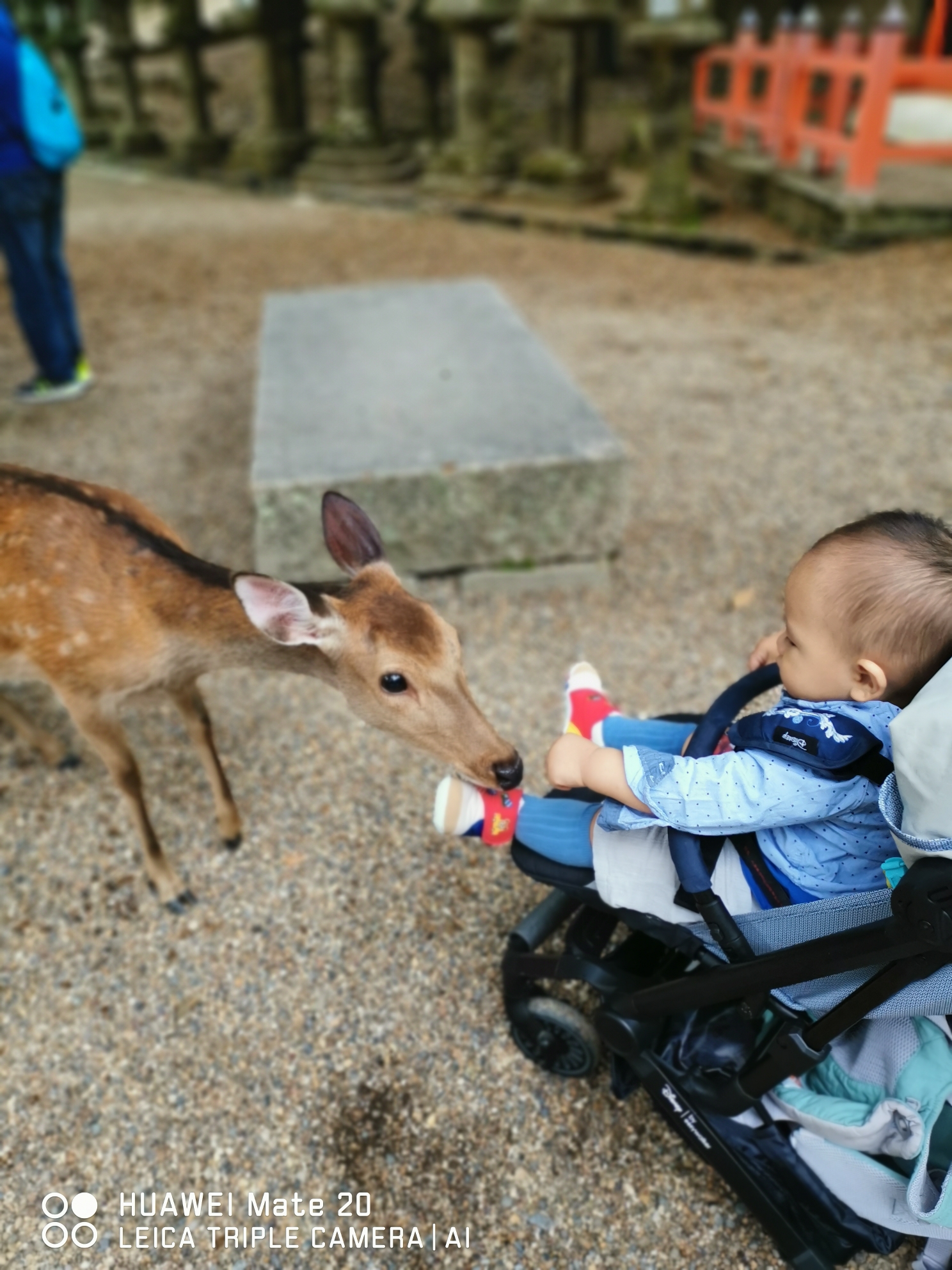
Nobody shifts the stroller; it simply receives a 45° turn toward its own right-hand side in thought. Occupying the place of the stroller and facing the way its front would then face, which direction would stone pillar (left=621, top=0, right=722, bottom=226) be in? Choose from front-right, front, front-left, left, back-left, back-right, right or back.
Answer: front-right

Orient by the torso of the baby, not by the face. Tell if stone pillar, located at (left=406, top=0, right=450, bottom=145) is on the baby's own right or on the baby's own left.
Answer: on the baby's own right

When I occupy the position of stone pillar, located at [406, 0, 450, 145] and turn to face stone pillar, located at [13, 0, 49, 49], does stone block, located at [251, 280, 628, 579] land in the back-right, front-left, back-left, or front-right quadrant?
back-left

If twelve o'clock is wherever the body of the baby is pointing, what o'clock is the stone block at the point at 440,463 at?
The stone block is roughly at 2 o'clock from the baby.

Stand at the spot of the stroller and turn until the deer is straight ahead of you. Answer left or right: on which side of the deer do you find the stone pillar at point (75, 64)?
right

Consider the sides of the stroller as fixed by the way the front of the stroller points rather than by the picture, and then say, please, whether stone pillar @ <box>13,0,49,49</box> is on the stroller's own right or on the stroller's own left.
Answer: on the stroller's own right

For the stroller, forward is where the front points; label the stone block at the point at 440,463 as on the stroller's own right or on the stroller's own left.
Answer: on the stroller's own right

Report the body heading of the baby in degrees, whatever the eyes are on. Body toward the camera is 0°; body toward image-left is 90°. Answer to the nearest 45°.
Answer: approximately 90°

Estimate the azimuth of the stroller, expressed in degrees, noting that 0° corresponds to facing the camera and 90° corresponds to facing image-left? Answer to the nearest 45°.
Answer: approximately 90°

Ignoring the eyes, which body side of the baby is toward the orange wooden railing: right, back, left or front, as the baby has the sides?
right

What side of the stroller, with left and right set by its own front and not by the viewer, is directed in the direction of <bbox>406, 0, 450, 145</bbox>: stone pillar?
right

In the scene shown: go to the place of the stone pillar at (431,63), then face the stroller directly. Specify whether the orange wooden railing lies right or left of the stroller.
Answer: left
